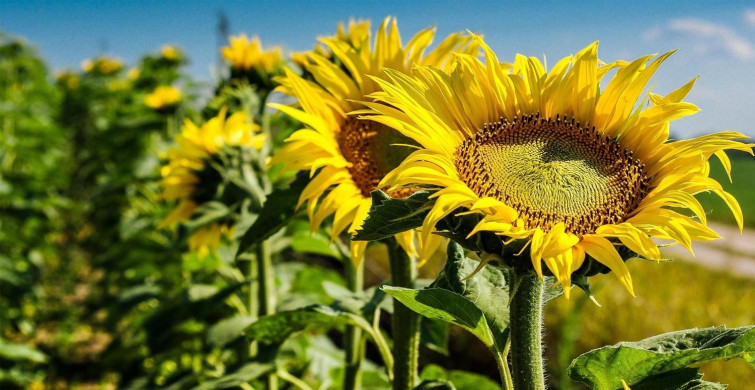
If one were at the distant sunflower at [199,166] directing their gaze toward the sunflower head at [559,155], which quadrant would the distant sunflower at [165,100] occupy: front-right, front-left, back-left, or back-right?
back-left

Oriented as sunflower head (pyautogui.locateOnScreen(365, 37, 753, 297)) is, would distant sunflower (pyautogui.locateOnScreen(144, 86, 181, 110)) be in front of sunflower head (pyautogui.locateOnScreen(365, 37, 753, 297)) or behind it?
behind

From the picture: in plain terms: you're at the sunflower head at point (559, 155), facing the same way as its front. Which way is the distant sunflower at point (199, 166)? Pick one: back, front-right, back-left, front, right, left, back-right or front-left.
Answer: back-right

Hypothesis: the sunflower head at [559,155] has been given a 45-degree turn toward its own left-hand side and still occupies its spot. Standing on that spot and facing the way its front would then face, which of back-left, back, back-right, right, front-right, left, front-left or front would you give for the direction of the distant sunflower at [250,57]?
back

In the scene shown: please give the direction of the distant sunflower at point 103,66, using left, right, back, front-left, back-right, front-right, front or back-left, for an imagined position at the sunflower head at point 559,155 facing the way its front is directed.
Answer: back-right
